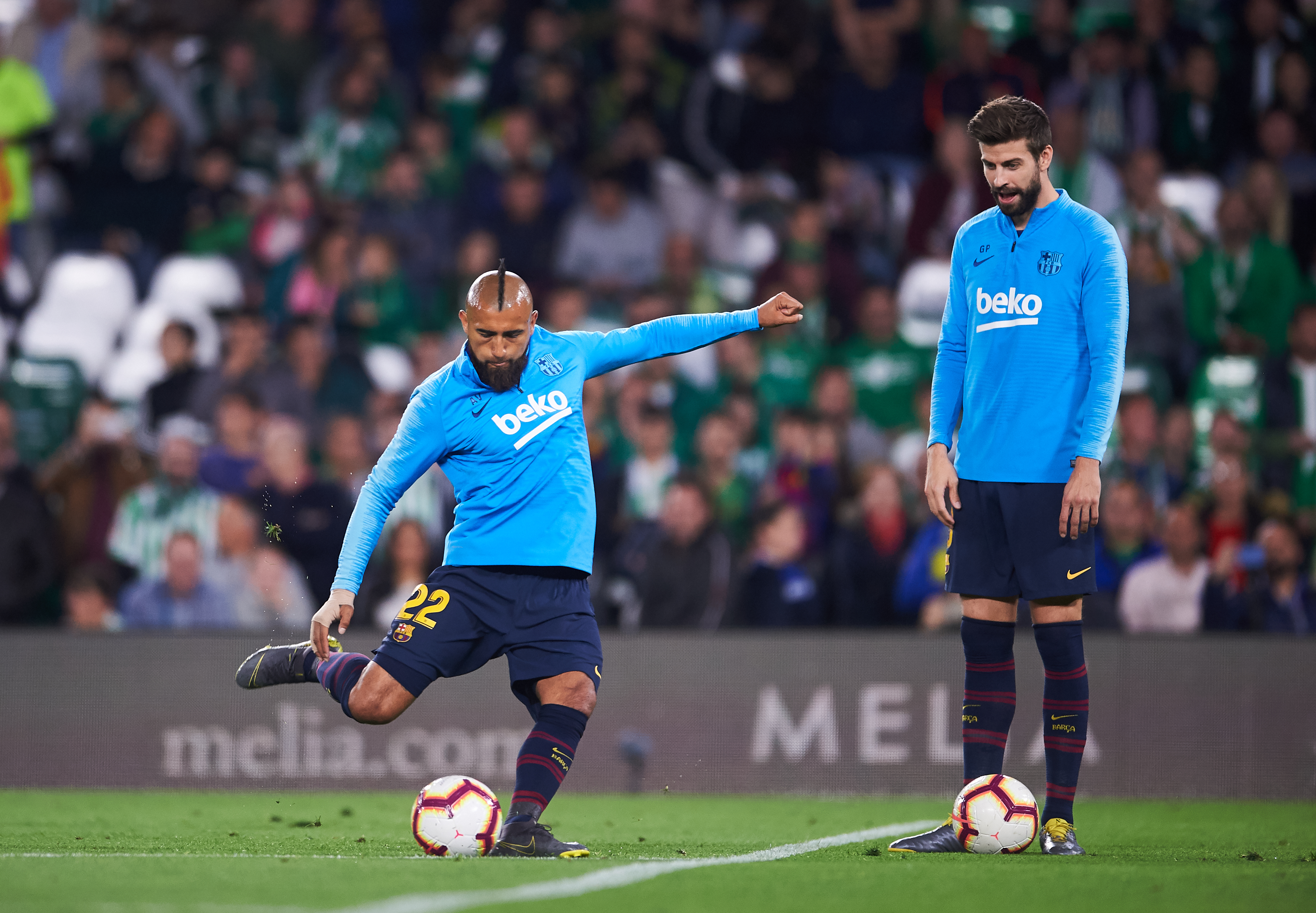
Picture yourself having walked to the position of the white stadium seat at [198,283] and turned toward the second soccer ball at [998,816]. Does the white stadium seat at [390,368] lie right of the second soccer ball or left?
left

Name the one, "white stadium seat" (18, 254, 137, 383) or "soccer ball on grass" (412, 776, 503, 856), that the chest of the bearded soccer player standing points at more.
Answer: the soccer ball on grass

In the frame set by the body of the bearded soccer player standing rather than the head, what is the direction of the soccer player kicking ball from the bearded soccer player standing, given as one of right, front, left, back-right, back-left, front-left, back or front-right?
front-right

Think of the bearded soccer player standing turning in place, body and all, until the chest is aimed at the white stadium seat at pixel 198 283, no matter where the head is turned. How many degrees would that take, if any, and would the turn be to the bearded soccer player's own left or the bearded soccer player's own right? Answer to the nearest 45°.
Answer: approximately 90° to the bearded soccer player's own right

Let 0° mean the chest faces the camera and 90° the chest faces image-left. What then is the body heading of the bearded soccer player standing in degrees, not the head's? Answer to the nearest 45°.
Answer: approximately 45°
